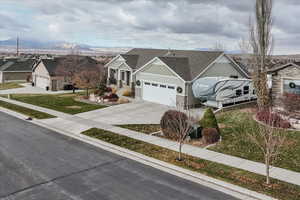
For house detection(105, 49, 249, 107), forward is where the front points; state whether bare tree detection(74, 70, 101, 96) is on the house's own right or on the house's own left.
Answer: on the house's own right

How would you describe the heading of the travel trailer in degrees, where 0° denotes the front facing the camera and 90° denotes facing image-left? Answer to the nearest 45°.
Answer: approximately 45°

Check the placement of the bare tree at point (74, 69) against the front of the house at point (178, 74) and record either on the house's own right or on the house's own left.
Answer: on the house's own right

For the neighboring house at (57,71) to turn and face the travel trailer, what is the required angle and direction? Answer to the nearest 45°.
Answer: approximately 90° to its left
